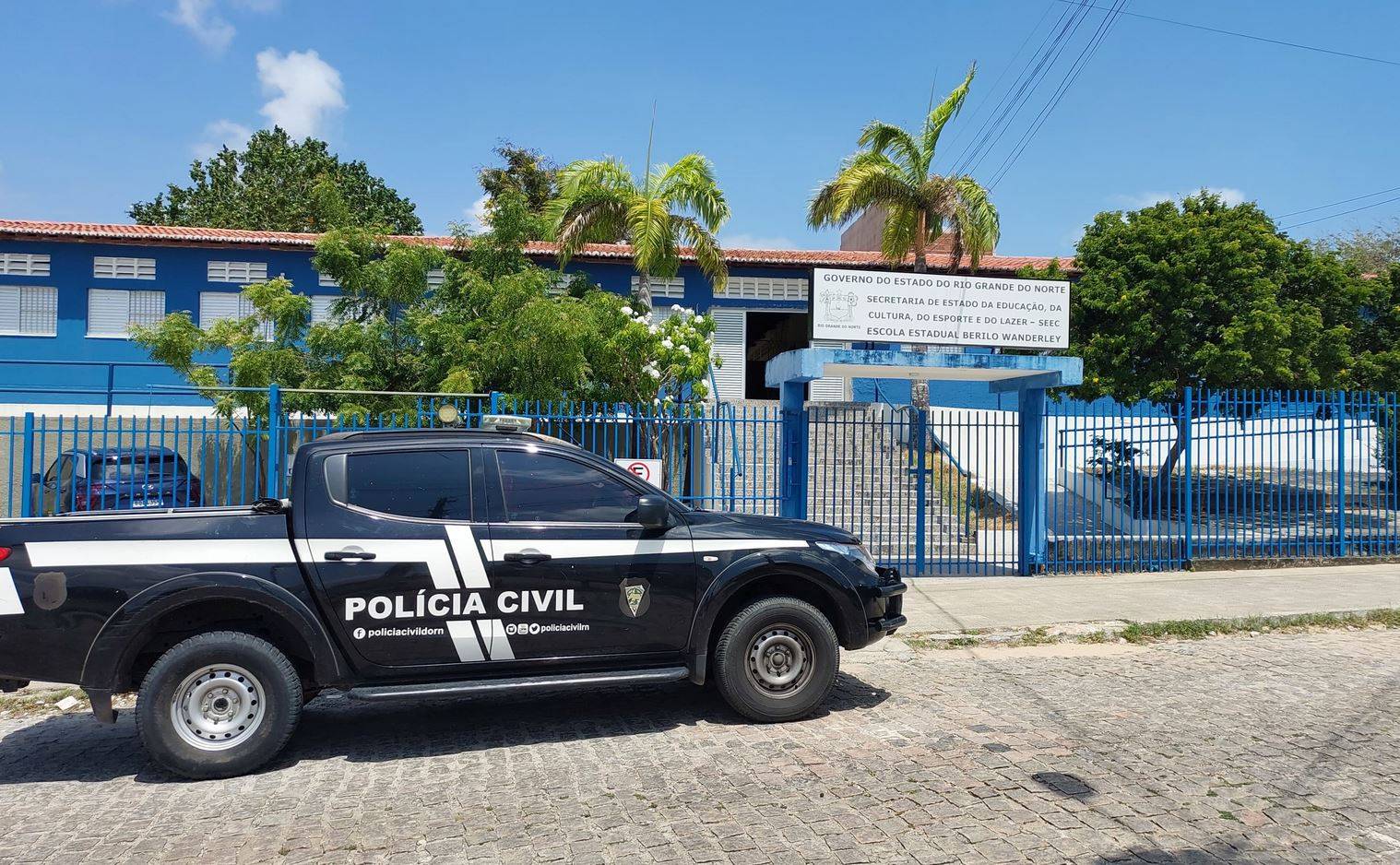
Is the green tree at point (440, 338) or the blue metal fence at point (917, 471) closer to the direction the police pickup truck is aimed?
the blue metal fence

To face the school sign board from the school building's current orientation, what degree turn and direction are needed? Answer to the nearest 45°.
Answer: approximately 45° to its left

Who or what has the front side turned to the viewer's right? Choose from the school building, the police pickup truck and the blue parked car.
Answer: the police pickup truck

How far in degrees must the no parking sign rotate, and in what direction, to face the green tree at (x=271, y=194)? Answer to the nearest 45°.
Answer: approximately 135° to its right

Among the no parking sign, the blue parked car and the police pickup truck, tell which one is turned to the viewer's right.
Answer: the police pickup truck

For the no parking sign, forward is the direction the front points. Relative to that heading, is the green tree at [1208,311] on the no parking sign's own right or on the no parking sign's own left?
on the no parking sign's own left

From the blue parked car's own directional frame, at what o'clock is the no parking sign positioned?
The no parking sign is roughly at 6 o'clock from the blue parked car.

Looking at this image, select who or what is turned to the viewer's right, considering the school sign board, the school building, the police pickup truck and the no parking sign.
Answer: the police pickup truck

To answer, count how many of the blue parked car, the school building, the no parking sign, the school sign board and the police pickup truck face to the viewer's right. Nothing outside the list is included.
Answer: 1

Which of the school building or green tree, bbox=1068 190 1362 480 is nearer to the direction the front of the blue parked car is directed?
the school building

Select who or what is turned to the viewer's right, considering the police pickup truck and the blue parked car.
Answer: the police pickup truck

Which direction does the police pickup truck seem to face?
to the viewer's right

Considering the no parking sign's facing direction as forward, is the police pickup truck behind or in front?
in front

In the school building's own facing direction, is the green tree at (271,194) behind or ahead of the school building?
behind

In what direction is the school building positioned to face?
toward the camera

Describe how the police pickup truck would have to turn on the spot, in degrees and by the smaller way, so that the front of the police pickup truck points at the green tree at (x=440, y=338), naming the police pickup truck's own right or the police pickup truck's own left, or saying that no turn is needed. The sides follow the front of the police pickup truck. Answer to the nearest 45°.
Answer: approximately 90° to the police pickup truck's own left

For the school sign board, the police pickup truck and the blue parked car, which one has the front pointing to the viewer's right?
the police pickup truck

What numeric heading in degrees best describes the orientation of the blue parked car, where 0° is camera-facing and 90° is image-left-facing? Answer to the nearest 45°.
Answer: approximately 135°

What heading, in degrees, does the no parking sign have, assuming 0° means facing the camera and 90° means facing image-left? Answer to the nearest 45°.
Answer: approximately 0°
